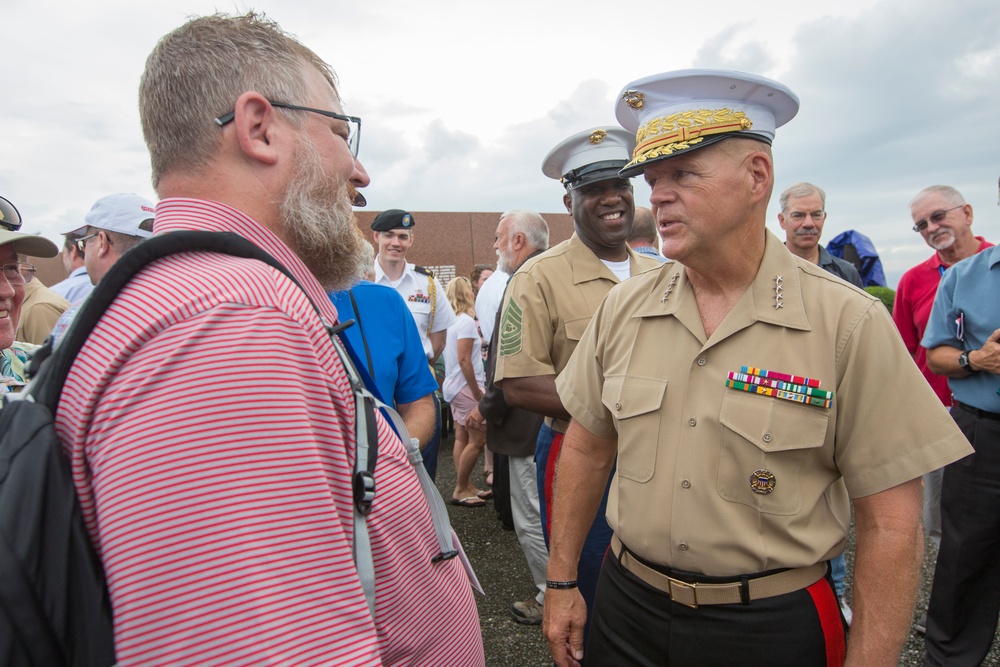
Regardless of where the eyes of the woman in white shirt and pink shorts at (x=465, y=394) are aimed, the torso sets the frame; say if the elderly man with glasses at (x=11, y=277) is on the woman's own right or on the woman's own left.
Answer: on the woman's own right

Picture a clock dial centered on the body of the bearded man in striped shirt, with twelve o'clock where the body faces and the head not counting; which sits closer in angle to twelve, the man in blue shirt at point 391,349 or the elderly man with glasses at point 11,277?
the man in blue shirt

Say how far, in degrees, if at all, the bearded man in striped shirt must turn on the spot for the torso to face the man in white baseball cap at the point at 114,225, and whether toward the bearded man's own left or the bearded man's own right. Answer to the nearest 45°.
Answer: approximately 90° to the bearded man's own left

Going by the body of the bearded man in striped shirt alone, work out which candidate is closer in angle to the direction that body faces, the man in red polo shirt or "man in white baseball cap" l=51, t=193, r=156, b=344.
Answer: the man in red polo shirt

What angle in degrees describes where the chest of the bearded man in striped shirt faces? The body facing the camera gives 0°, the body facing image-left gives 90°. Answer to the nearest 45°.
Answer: approximately 270°

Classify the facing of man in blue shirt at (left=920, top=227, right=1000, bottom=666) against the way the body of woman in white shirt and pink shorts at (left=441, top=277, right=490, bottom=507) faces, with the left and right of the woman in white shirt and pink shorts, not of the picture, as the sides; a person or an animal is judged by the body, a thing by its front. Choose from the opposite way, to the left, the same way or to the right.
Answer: to the right

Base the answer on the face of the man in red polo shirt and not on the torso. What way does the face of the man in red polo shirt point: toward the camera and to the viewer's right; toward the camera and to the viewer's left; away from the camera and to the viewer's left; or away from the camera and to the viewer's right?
toward the camera and to the viewer's left
